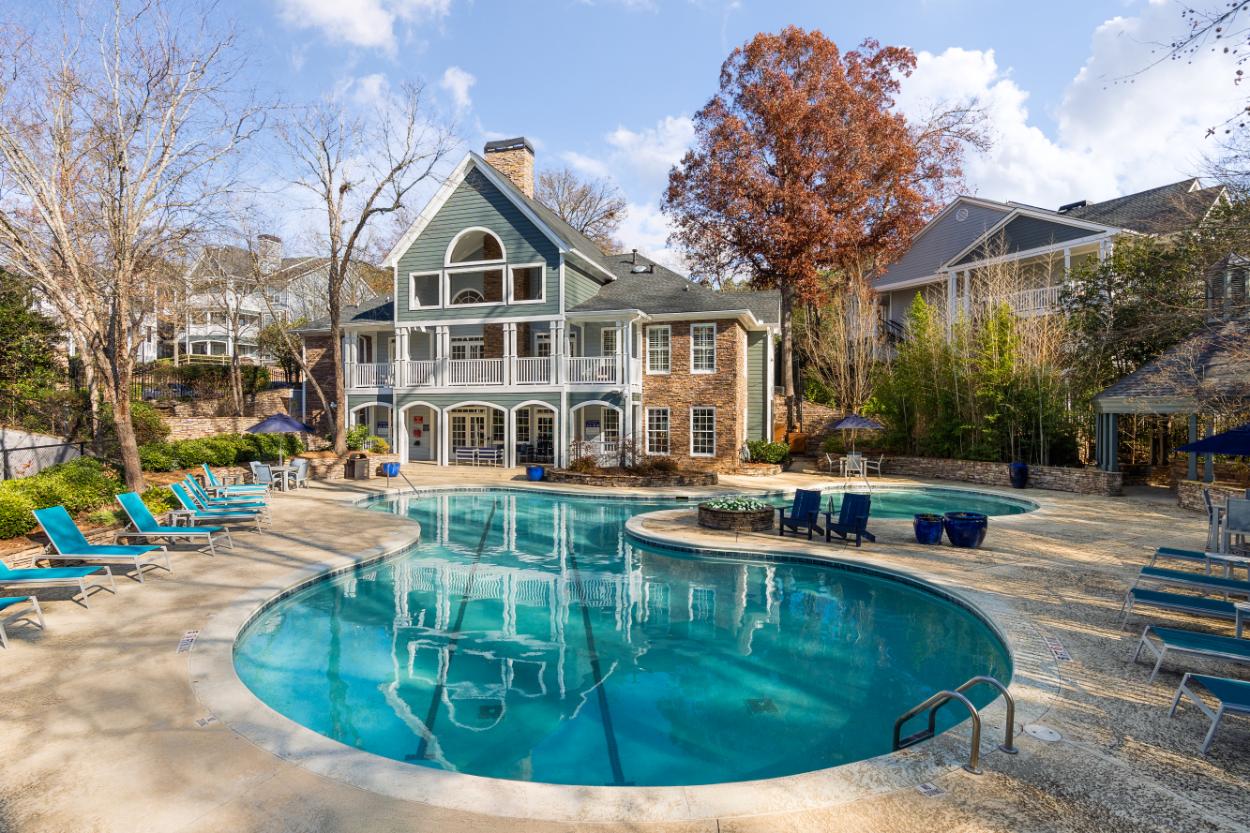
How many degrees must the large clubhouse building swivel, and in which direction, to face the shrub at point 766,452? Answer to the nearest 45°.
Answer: approximately 90° to its left

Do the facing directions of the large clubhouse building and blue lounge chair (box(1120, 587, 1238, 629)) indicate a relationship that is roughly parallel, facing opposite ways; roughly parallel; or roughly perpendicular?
roughly perpendicular

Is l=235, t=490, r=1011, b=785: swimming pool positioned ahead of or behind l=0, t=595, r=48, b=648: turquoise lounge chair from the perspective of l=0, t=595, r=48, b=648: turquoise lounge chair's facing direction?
ahead

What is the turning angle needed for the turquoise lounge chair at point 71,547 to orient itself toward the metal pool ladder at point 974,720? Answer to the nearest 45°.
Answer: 0° — it already faces it

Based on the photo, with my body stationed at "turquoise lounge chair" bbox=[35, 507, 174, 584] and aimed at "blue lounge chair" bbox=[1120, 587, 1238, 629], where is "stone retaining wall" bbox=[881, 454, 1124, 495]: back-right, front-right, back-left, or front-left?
front-left

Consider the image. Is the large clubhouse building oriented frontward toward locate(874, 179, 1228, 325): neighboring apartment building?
no

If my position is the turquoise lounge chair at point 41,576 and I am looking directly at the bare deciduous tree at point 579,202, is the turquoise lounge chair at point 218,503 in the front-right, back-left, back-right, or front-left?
front-left

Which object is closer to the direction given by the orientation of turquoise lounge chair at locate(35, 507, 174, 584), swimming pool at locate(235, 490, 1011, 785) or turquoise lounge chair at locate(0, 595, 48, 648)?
the swimming pool

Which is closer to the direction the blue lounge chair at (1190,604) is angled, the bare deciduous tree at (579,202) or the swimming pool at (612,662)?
the swimming pool

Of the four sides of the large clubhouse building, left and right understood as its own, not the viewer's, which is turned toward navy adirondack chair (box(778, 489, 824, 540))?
front

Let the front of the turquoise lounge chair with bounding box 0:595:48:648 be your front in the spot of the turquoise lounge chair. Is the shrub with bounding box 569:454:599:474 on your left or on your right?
on your left

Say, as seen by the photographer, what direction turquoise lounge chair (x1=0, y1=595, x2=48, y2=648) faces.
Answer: facing the viewer and to the right of the viewer

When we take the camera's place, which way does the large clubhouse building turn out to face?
facing the viewer

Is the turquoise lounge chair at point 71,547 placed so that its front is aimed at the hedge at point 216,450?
no

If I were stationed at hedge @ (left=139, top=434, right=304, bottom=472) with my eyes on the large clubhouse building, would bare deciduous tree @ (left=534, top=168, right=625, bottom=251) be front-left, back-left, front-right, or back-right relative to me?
front-left

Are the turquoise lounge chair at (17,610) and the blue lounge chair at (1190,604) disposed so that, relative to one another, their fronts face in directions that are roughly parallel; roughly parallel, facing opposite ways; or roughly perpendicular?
roughly parallel, facing opposite ways

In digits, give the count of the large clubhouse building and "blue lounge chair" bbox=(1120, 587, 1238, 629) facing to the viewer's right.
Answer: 0
